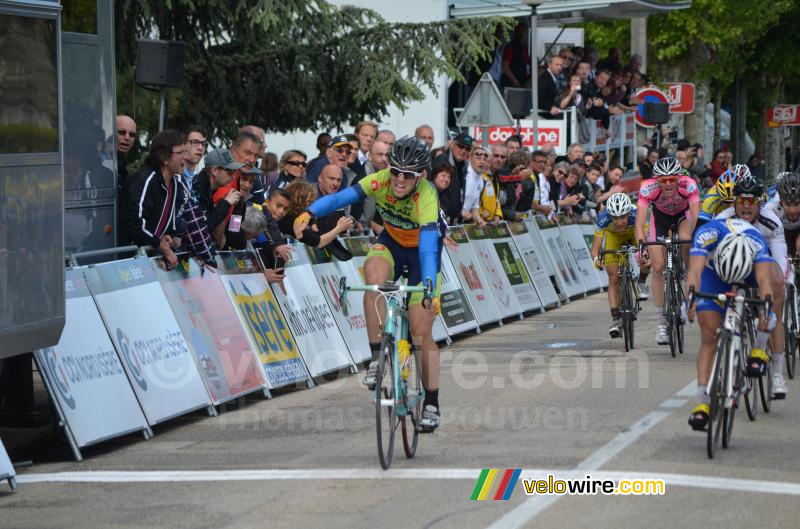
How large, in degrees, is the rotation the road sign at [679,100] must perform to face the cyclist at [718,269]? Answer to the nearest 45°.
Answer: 0° — it already faces them

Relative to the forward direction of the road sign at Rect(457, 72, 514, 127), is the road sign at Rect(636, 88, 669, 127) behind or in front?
in front

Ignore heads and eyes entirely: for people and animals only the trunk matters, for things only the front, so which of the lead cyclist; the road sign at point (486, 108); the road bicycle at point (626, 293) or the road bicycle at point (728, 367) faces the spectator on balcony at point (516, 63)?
the road sign

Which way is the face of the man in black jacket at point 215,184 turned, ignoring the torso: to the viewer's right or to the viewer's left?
to the viewer's right

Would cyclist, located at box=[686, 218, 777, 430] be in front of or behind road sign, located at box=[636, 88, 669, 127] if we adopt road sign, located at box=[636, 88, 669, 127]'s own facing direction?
in front

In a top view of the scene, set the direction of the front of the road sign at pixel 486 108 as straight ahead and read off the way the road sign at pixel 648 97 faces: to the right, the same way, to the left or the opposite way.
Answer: the opposite way

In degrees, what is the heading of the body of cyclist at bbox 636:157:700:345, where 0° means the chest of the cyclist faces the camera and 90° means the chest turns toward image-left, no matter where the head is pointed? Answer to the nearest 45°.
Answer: approximately 0°

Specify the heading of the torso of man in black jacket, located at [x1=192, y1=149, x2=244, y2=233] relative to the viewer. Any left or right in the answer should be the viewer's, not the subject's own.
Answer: facing to the right of the viewer

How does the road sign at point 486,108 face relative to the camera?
away from the camera

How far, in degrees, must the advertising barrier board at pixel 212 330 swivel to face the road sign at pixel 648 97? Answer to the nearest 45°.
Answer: approximately 90° to its left

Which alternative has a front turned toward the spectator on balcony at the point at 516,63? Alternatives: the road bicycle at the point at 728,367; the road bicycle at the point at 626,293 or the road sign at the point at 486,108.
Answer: the road sign
